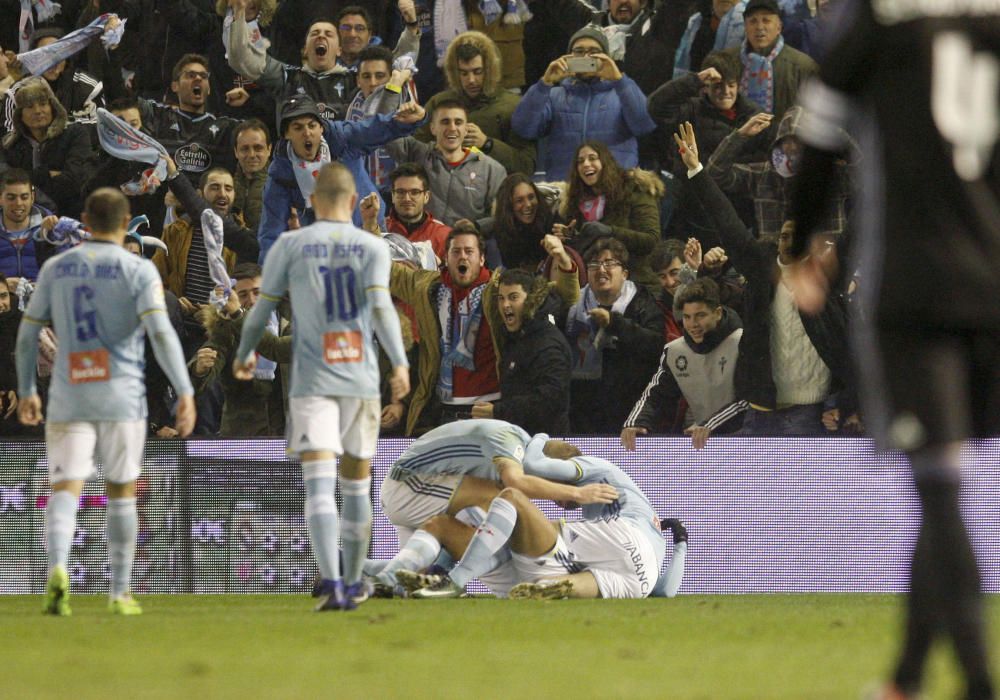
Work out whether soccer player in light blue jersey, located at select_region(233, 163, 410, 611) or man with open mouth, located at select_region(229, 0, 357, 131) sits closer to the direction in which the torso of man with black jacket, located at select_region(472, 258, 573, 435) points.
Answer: the soccer player in light blue jersey

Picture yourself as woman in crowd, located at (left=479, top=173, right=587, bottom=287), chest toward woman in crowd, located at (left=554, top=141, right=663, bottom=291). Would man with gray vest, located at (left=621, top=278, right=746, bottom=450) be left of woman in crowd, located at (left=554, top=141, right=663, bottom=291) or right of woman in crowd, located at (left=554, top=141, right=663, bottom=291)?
right

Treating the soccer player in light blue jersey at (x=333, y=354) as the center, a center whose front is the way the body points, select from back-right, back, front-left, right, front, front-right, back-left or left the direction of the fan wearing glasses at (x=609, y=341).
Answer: front-right

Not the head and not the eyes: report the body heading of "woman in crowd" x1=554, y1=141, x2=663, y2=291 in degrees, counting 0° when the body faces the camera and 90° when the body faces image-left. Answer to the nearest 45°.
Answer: approximately 45°

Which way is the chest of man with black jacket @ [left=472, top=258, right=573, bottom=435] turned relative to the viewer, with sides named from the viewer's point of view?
facing the viewer and to the left of the viewer

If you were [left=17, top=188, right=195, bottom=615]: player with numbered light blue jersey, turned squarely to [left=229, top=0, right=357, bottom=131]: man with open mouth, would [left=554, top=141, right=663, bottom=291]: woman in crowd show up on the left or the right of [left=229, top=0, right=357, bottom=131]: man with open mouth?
right

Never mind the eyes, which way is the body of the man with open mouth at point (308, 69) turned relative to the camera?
toward the camera

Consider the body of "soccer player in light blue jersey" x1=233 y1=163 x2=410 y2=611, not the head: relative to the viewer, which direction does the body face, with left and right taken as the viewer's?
facing away from the viewer

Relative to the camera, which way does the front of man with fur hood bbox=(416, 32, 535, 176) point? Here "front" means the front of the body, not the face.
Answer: toward the camera

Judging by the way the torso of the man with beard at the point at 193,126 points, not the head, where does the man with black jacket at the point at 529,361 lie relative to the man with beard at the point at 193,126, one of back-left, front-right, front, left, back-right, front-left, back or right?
front-left

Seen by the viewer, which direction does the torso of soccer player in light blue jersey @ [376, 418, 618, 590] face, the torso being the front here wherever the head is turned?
to the viewer's right

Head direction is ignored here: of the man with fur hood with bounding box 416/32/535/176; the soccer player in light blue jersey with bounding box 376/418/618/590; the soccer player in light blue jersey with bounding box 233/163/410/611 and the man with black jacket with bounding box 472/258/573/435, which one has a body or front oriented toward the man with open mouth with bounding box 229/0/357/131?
the soccer player in light blue jersey with bounding box 233/163/410/611
